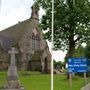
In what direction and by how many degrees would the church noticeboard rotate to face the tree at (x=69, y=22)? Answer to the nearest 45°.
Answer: approximately 180°

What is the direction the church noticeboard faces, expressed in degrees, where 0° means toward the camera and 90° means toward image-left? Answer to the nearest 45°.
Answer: approximately 0°
